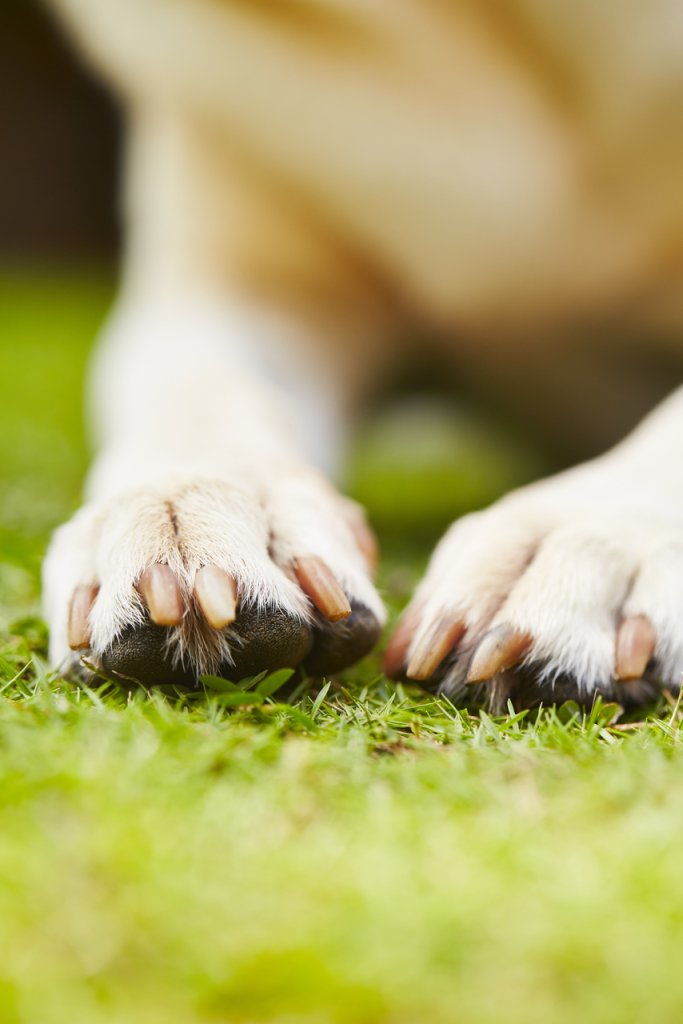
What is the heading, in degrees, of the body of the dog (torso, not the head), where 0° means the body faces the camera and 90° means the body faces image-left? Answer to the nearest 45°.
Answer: approximately 0°
